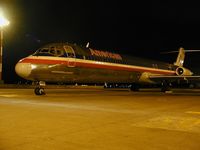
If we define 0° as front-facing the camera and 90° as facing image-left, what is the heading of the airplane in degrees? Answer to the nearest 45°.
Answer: approximately 45°
